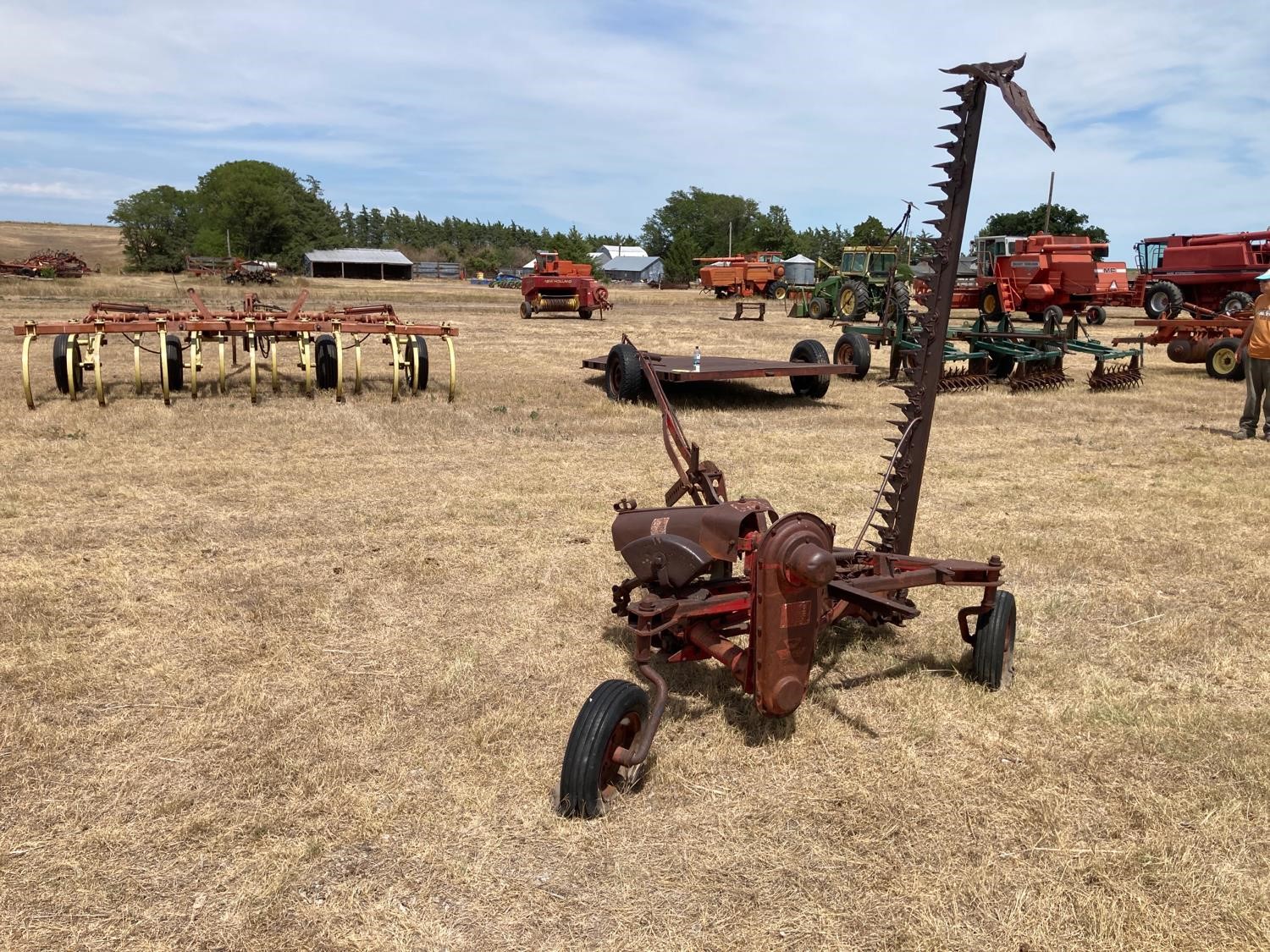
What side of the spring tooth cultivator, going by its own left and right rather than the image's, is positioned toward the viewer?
back

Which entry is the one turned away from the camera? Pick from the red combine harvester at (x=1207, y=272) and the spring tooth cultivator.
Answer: the spring tooth cultivator

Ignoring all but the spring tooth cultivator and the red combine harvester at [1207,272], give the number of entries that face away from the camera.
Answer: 1

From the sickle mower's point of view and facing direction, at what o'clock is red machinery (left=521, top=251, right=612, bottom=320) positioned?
The red machinery is roughly at 1 o'clock from the sickle mower.

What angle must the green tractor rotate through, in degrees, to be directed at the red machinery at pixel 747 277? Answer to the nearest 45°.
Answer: approximately 45° to its right

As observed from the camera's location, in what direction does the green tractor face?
facing away from the viewer and to the left of the viewer

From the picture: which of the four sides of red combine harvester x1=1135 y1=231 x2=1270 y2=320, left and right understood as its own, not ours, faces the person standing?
left

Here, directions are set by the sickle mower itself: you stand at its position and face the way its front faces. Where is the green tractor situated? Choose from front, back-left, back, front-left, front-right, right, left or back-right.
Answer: front-right

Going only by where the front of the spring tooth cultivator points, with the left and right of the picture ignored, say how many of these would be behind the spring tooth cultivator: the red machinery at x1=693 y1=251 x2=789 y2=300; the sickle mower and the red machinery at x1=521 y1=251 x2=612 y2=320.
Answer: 1

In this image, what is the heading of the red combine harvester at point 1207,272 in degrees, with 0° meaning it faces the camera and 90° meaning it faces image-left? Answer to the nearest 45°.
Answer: approximately 90°

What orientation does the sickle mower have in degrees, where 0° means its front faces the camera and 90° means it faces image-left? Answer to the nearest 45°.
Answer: approximately 135°

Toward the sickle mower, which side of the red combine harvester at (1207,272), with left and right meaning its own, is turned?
left

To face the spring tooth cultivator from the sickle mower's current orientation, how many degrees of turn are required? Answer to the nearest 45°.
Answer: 0° — it already faces it

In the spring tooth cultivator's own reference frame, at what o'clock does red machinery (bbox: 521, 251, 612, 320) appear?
The red machinery is roughly at 1 o'clock from the spring tooth cultivator.

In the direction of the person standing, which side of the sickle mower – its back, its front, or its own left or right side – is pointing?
right

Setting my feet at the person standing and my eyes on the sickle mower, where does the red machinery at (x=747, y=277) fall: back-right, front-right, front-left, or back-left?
back-right
